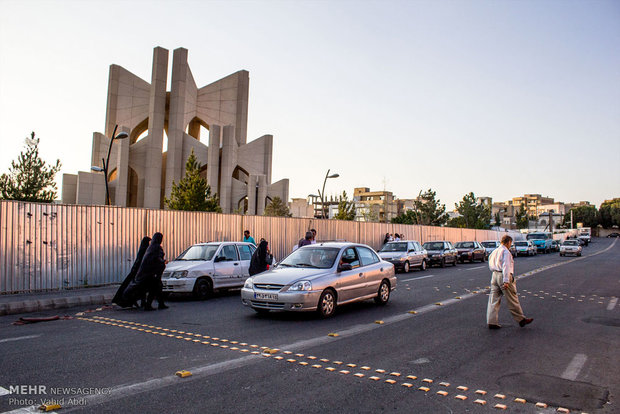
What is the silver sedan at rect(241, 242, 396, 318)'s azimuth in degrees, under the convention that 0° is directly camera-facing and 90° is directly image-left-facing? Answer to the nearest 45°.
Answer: approximately 45°

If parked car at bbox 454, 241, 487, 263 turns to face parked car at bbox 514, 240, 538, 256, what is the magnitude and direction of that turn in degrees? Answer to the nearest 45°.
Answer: approximately 135° to its right

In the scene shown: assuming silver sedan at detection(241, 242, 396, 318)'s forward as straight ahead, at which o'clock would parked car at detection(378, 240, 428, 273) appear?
The parked car is roughly at 5 o'clock from the silver sedan.

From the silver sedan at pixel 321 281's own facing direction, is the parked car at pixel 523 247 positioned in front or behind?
behind

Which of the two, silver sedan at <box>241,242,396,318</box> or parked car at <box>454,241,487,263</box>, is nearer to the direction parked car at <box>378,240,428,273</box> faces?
the silver sedan
